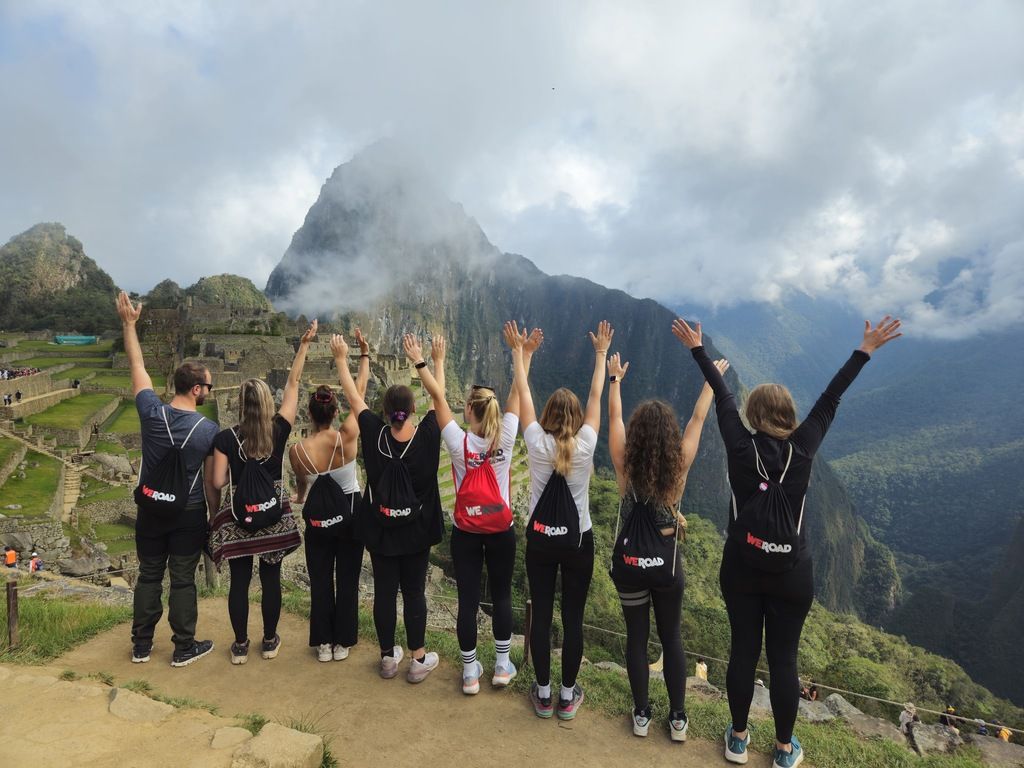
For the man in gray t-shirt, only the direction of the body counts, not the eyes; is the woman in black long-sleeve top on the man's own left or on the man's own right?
on the man's own right

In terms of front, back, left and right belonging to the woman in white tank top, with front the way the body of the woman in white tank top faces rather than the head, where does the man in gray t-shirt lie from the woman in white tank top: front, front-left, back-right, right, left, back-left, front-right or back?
left

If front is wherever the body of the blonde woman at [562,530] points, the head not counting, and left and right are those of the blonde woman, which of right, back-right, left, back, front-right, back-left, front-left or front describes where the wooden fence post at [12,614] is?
left

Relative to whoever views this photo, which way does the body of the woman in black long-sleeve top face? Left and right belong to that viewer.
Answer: facing away from the viewer

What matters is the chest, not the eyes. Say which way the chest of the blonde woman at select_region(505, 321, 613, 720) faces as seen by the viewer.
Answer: away from the camera

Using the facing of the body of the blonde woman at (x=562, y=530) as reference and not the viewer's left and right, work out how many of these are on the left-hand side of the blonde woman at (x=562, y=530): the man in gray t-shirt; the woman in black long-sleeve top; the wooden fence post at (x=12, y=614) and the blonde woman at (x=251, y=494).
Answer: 3

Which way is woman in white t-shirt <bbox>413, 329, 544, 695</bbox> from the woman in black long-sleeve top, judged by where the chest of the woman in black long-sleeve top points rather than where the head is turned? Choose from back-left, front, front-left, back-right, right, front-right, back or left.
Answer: left

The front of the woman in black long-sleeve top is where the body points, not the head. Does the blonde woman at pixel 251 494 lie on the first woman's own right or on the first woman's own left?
on the first woman's own left

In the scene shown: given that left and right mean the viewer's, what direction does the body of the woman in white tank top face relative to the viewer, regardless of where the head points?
facing away from the viewer

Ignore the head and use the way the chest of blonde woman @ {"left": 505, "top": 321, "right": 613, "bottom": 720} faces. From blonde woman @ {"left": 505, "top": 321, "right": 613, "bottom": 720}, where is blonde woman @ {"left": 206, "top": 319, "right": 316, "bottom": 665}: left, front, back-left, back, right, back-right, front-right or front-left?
left

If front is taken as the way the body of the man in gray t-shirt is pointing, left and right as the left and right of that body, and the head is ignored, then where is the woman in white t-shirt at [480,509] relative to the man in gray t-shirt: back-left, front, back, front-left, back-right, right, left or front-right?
right

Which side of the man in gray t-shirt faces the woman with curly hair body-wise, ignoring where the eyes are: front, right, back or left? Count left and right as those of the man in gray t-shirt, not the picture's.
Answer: right

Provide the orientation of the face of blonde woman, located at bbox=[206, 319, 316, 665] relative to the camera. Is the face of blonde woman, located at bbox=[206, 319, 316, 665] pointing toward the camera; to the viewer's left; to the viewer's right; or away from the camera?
away from the camera

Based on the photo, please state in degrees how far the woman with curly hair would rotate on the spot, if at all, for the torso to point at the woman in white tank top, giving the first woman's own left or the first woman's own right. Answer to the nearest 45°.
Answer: approximately 90° to the first woman's own left

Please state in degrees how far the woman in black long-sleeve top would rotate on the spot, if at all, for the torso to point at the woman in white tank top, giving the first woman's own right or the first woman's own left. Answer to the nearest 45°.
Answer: approximately 90° to the first woman's own left

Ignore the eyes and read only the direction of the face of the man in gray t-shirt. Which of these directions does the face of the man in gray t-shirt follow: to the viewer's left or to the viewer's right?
to the viewer's right

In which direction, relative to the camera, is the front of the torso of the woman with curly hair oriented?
away from the camera
